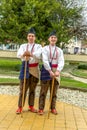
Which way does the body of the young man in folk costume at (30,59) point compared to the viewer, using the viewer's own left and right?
facing the viewer

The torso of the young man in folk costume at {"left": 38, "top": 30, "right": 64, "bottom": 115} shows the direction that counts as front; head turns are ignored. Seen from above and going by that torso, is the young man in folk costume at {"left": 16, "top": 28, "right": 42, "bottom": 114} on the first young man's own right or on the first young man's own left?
on the first young man's own right

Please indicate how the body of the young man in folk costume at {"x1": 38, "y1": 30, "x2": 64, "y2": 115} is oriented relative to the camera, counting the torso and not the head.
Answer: toward the camera

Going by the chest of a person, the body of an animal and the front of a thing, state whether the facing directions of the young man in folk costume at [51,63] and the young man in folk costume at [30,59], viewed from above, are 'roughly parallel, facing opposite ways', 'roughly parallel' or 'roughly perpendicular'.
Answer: roughly parallel

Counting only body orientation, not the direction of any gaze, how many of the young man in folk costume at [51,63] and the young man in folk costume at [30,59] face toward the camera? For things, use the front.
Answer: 2

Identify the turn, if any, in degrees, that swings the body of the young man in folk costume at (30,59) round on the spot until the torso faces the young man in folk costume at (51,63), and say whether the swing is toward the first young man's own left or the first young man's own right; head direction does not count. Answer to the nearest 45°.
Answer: approximately 90° to the first young man's own left
